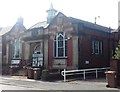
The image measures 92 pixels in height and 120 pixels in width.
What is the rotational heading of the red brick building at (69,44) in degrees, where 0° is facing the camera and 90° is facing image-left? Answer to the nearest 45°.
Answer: approximately 45°

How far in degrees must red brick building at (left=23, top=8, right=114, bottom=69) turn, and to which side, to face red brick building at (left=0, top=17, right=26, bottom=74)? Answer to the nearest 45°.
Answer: approximately 90° to its right
